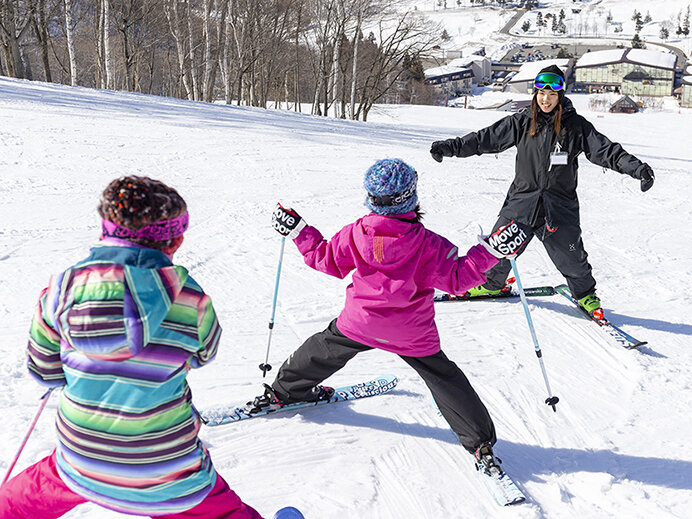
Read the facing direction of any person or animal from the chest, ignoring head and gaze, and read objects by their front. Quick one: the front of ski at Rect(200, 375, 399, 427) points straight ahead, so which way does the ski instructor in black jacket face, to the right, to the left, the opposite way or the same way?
to the right

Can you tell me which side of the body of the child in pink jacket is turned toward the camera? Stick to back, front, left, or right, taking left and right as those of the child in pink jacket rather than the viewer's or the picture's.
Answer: back

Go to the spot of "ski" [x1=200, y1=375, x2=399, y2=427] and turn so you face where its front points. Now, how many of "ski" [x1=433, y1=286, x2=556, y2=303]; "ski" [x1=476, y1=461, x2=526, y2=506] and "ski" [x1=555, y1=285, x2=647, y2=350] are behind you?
0

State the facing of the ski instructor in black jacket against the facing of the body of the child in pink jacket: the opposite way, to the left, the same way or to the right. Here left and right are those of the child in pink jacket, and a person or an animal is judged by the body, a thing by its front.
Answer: the opposite way

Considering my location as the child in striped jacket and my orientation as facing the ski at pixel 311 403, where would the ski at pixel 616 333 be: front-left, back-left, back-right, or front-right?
front-right

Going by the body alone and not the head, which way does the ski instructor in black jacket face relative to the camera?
toward the camera

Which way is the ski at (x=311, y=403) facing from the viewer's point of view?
to the viewer's right

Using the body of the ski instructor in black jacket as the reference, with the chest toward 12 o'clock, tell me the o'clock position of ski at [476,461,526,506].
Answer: The ski is roughly at 12 o'clock from the ski instructor in black jacket.

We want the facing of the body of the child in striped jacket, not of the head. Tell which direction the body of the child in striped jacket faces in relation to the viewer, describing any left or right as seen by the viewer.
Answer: facing away from the viewer

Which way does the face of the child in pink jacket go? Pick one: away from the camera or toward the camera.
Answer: away from the camera

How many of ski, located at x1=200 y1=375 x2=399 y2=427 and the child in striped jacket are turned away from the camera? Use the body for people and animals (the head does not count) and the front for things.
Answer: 1

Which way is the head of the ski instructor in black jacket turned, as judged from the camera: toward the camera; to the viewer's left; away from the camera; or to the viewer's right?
toward the camera

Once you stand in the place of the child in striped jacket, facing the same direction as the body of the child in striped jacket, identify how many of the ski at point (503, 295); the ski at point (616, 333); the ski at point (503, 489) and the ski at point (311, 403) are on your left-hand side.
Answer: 0

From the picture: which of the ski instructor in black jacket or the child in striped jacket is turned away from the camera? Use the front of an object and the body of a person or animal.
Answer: the child in striped jacket

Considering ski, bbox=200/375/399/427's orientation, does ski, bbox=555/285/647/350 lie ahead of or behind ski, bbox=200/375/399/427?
ahead
